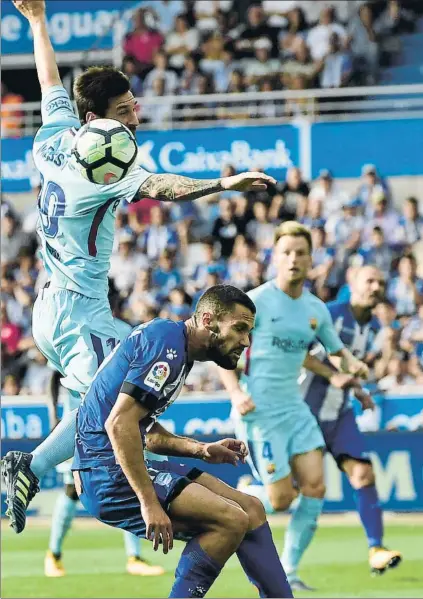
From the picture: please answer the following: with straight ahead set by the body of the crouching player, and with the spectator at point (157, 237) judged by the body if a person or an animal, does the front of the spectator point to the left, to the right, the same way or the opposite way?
to the right

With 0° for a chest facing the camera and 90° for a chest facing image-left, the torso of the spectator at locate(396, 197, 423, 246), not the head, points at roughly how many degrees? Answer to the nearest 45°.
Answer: approximately 0°

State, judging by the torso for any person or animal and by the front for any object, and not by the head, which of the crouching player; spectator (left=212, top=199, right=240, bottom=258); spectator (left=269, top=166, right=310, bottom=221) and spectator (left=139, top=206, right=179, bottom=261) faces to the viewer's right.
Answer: the crouching player

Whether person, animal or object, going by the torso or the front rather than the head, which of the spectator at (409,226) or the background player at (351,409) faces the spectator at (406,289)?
the spectator at (409,226)

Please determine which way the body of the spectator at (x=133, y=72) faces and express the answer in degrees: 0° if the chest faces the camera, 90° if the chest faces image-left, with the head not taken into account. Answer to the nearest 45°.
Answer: approximately 0°

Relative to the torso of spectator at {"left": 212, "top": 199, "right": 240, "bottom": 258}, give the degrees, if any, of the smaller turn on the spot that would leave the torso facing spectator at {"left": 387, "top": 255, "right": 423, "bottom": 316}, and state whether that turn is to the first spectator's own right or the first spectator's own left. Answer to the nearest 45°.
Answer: approximately 45° to the first spectator's own left

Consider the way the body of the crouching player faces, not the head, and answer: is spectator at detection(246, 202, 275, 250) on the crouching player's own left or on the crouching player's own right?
on the crouching player's own left

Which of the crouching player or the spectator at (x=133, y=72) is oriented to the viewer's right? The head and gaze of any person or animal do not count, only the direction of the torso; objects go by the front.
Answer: the crouching player

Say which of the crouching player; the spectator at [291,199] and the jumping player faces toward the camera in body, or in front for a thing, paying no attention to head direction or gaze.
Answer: the spectator

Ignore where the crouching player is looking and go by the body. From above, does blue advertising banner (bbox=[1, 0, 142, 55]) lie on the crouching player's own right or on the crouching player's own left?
on the crouching player's own left
